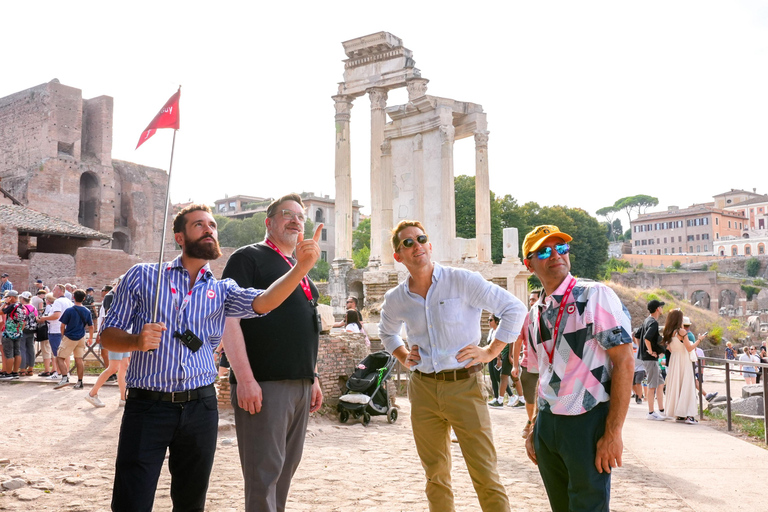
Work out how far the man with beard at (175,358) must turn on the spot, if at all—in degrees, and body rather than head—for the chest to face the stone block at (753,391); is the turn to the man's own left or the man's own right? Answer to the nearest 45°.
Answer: approximately 90° to the man's own left

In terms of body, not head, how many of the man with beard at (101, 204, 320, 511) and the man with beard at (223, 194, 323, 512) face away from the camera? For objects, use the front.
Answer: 0

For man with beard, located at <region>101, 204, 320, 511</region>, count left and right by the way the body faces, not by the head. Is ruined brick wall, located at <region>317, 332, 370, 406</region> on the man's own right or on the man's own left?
on the man's own left

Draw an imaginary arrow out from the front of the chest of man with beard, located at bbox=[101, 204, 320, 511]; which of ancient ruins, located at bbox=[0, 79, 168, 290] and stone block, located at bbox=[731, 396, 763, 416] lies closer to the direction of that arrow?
the stone block

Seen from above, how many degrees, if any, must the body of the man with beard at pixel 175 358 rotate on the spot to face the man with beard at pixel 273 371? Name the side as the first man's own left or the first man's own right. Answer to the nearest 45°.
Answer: approximately 90° to the first man's own left

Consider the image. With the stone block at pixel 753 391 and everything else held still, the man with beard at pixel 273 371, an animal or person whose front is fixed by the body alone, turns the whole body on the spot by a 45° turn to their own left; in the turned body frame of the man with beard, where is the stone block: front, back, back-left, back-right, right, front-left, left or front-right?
front-left

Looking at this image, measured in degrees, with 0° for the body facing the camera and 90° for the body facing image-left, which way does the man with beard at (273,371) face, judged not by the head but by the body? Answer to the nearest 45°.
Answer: approximately 315°

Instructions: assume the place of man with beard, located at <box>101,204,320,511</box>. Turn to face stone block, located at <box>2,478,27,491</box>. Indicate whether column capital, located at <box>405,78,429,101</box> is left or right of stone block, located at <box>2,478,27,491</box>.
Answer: right

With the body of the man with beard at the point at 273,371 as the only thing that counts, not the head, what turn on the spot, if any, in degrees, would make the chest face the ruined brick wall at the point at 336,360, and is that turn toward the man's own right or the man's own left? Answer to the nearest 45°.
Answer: approximately 135° to the man's own left

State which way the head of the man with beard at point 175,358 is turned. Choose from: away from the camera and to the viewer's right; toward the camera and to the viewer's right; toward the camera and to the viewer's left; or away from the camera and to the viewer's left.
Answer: toward the camera and to the viewer's right

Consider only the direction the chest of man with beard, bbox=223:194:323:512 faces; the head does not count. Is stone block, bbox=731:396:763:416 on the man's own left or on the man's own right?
on the man's own left

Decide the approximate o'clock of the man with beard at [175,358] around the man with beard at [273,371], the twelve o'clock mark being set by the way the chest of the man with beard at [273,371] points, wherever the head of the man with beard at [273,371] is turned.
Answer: the man with beard at [175,358] is roughly at 3 o'clock from the man with beard at [273,371].

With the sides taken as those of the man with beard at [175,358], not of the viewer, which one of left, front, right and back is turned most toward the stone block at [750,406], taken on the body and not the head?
left
